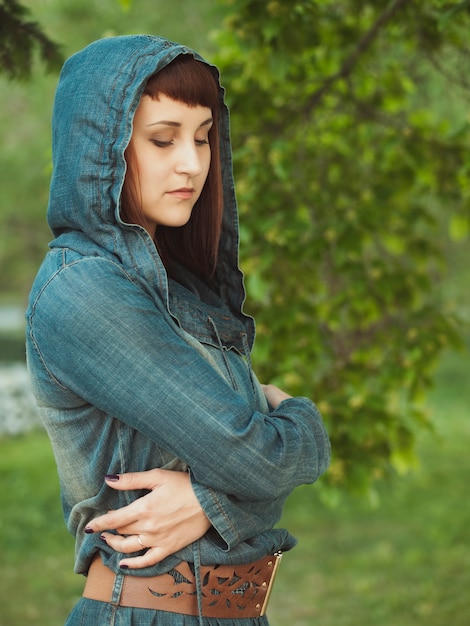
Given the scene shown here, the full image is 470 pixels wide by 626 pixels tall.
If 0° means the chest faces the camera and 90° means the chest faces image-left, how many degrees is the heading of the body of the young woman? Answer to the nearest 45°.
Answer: approximately 315°
